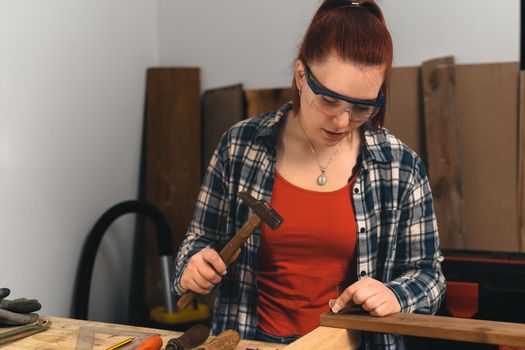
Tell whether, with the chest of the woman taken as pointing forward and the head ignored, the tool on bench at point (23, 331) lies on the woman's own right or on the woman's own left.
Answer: on the woman's own right

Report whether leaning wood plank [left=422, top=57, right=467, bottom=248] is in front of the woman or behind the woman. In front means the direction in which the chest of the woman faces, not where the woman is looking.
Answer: behind

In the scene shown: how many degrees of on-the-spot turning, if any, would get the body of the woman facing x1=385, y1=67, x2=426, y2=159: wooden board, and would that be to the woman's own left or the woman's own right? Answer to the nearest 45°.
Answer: approximately 180°

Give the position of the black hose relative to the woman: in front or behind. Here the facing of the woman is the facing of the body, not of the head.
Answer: behind

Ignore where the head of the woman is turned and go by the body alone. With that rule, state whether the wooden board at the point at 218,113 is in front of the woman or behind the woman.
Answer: behind

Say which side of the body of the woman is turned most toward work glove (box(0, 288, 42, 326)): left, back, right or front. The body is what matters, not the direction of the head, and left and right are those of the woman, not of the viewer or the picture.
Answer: right

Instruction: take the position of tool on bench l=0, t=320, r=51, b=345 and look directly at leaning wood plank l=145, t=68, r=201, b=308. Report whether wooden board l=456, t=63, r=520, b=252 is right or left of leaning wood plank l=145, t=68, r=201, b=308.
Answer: right

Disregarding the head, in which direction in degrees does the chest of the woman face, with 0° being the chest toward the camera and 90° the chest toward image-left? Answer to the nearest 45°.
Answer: approximately 0°

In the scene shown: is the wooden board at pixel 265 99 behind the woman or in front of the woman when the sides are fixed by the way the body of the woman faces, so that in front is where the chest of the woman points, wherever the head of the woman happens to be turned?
behind
